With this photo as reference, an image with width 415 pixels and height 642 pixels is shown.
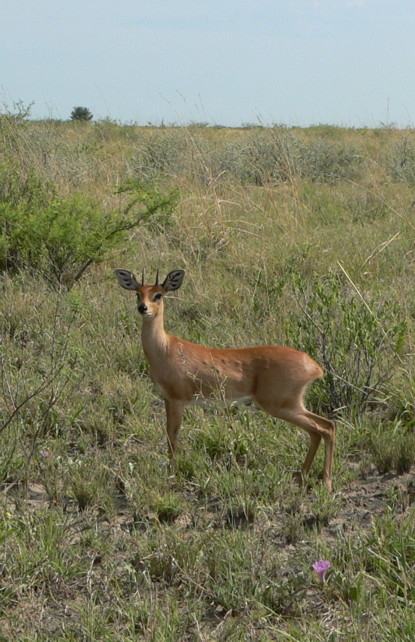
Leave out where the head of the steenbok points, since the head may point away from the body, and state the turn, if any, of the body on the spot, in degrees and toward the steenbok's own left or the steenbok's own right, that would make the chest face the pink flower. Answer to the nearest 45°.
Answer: approximately 90° to the steenbok's own left

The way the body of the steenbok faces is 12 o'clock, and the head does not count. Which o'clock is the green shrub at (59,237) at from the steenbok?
The green shrub is roughly at 2 o'clock from the steenbok.

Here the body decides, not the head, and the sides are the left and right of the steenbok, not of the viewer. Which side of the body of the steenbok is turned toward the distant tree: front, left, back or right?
right

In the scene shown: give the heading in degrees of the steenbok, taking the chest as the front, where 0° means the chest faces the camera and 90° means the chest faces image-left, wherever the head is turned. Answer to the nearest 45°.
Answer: approximately 90°

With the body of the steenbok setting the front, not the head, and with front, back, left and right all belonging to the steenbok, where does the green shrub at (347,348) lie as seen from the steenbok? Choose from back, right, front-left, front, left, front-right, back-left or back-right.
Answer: back-right
